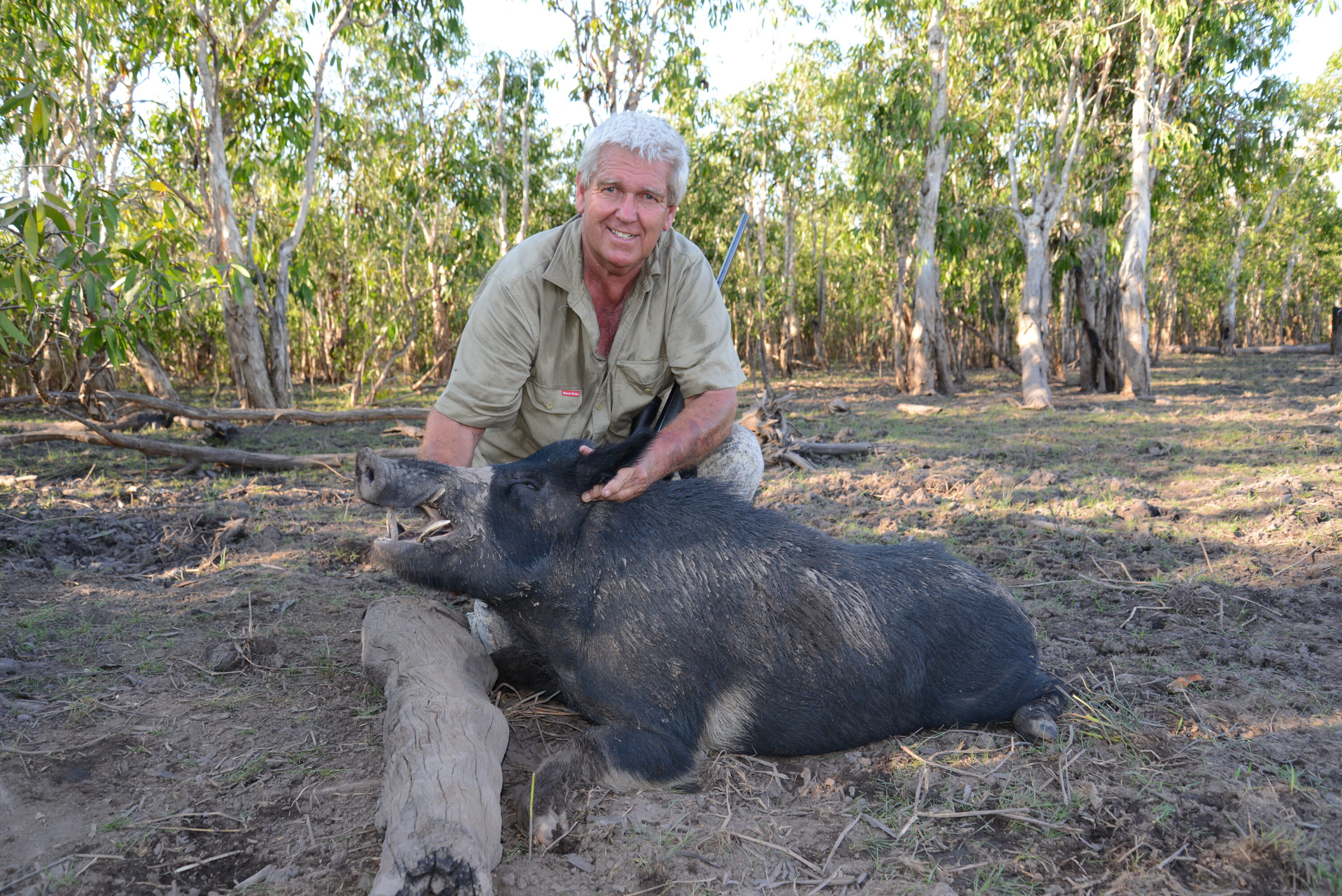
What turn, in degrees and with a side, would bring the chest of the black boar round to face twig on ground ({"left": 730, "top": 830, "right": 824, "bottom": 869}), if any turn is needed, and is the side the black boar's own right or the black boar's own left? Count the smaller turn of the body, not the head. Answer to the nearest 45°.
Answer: approximately 90° to the black boar's own left

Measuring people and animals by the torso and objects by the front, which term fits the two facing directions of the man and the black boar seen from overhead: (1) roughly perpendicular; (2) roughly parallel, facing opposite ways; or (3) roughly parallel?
roughly perpendicular

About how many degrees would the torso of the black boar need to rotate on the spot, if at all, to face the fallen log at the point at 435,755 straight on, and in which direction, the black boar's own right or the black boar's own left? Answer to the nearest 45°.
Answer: approximately 45° to the black boar's own left

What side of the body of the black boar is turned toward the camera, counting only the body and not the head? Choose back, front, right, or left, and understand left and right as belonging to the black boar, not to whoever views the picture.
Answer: left

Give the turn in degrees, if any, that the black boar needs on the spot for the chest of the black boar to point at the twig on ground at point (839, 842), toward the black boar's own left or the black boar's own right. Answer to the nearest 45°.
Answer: approximately 135° to the black boar's own left

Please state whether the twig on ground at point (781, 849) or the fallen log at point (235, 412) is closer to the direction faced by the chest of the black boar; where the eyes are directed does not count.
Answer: the fallen log

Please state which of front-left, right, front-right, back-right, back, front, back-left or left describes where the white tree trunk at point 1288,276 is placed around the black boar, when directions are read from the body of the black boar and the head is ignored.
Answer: back-right

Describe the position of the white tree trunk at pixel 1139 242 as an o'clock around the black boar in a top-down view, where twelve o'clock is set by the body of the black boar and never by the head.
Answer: The white tree trunk is roughly at 4 o'clock from the black boar.

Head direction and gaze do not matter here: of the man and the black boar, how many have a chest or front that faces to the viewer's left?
1

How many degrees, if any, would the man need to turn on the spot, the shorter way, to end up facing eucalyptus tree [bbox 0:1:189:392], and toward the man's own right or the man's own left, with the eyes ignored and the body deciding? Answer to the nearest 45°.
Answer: approximately 135° to the man's own right

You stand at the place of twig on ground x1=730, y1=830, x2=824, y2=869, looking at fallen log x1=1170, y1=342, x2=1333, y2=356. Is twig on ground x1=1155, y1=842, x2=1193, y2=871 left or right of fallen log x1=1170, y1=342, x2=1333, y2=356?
right

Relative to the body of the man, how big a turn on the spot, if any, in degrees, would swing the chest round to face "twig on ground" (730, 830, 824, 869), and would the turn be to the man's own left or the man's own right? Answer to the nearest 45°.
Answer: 0° — they already face it

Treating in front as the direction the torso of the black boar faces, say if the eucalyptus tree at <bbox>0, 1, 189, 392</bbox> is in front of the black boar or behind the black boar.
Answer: in front

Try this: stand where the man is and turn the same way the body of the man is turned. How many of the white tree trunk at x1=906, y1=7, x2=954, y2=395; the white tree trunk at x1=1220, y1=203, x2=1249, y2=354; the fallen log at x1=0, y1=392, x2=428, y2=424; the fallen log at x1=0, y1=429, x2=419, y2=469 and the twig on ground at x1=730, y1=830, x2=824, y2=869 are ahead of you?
1

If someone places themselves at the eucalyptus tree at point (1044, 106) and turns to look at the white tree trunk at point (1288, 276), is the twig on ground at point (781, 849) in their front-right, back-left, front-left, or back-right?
back-right

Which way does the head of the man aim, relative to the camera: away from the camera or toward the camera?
toward the camera

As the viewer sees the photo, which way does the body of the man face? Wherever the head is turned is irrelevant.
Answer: toward the camera
